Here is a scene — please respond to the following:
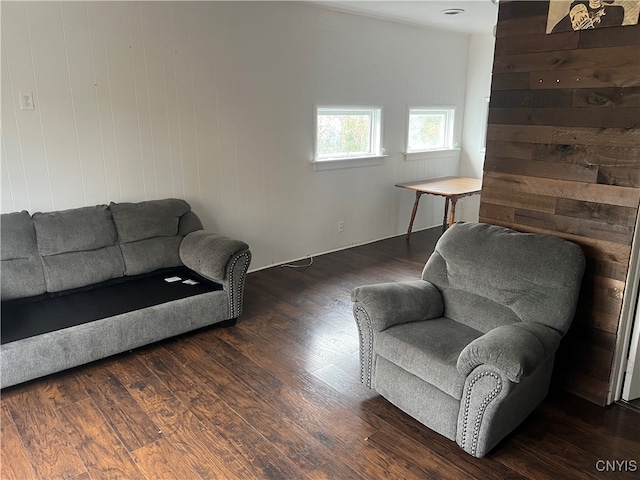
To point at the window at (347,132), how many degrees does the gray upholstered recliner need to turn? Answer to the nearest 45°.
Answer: approximately 90° to its right

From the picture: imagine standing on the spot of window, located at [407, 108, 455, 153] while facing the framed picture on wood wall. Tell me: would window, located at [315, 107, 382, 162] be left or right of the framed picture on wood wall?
right

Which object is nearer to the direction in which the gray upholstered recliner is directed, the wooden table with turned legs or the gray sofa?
the gray sofa

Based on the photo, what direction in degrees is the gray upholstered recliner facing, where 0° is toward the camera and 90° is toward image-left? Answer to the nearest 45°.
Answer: approximately 45°

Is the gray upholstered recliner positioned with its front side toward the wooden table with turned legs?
no

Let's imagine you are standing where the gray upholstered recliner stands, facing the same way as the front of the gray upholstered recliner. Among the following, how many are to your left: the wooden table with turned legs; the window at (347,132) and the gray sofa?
0

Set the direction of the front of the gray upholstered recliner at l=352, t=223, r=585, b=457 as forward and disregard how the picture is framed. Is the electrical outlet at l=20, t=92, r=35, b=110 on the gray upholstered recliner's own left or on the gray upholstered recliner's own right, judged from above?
on the gray upholstered recliner's own right

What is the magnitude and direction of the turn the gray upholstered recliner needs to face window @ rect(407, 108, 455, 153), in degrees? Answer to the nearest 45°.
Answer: approximately 135° to its right

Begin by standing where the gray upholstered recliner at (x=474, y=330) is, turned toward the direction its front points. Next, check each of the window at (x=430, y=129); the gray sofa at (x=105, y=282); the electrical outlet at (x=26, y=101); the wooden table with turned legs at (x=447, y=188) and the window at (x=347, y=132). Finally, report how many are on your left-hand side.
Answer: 0

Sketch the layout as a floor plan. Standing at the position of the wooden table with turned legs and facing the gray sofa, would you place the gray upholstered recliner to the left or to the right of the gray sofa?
left

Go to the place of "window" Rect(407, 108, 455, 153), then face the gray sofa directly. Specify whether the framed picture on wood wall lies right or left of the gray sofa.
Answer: left

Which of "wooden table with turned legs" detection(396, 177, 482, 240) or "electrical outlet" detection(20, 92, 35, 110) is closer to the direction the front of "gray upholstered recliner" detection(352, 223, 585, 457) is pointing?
the electrical outlet

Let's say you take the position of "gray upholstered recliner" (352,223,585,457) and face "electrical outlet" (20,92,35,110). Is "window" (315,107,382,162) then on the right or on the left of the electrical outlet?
right

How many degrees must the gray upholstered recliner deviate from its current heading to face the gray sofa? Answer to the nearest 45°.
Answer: approximately 45° to its right

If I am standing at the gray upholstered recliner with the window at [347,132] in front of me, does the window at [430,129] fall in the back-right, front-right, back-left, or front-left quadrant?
front-right

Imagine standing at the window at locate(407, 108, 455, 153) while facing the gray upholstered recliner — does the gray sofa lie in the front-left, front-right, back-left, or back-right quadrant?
front-right
